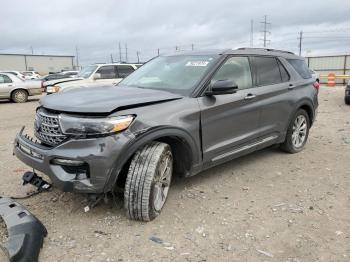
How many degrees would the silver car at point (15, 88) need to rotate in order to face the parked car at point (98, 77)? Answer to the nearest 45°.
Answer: approximately 135° to its left

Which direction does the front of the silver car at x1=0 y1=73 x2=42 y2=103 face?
to the viewer's left

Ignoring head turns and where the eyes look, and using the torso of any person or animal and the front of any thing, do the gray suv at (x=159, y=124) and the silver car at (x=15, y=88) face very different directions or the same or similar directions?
same or similar directions

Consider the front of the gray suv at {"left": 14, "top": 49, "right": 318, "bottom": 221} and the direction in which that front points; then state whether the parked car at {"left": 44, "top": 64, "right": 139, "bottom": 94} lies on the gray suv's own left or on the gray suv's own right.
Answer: on the gray suv's own right

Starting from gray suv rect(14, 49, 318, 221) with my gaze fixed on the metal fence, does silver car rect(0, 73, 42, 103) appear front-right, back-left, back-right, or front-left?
front-left

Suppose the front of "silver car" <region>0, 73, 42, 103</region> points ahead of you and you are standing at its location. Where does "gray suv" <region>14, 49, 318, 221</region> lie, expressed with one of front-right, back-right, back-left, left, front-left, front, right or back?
left

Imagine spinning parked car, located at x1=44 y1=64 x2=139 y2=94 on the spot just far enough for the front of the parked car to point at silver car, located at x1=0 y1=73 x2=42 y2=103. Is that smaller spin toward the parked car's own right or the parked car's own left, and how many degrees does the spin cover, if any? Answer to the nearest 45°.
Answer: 0° — it already faces it

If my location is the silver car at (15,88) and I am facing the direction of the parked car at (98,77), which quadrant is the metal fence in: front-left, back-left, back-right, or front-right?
front-left

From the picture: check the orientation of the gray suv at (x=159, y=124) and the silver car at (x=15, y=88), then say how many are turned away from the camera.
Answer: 0

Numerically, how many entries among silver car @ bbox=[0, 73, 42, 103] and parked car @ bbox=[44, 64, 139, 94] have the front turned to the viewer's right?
0

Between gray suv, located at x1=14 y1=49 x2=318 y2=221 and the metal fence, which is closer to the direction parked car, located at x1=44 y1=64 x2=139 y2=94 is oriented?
the gray suv

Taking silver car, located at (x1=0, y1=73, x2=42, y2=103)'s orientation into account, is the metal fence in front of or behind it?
behind

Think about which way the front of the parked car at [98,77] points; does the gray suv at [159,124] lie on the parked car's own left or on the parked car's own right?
on the parked car's own left

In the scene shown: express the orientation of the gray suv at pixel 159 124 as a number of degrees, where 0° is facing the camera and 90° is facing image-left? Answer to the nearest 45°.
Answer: approximately 45°
